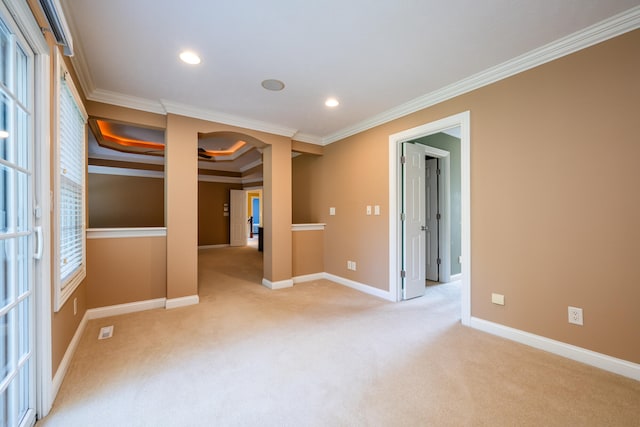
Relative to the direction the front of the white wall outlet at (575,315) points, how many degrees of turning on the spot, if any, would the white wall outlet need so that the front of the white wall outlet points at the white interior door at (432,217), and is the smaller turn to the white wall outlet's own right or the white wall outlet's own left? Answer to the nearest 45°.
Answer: approximately 135° to the white wall outlet's own right

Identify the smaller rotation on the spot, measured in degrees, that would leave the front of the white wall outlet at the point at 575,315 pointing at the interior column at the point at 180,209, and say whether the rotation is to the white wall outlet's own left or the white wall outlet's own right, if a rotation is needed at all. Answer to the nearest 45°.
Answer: approximately 45° to the white wall outlet's own right

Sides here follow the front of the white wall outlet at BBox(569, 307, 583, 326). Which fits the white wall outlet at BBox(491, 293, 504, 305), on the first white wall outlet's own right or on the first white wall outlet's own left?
on the first white wall outlet's own right

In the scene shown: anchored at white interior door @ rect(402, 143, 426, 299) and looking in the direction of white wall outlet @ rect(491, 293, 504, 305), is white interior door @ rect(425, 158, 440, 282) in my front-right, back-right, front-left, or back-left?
back-left

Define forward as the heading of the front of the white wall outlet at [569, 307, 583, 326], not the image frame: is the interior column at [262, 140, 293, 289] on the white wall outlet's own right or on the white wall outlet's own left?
on the white wall outlet's own right
